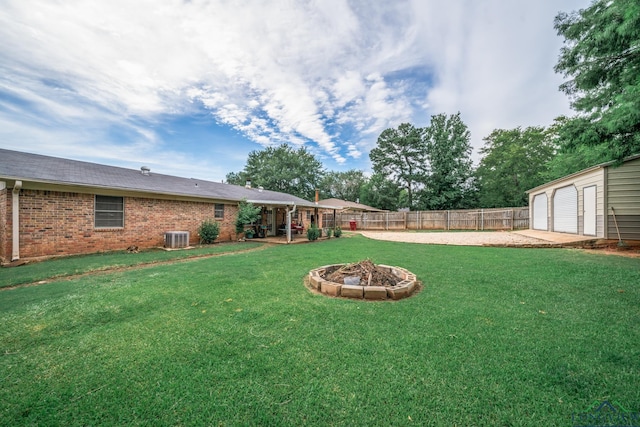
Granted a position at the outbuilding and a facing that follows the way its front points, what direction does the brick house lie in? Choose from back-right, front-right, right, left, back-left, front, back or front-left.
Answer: front

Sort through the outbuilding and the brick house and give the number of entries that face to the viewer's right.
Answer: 0

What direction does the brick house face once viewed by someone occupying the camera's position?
facing away from the viewer and to the left of the viewer

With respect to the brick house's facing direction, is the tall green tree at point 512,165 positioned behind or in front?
behind

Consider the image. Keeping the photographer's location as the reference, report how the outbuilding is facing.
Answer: facing the viewer and to the left of the viewer

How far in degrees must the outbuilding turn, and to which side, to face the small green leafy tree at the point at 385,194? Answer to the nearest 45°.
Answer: approximately 90° to its right

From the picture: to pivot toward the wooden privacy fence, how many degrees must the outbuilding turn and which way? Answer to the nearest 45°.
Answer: approximately 90° to its right

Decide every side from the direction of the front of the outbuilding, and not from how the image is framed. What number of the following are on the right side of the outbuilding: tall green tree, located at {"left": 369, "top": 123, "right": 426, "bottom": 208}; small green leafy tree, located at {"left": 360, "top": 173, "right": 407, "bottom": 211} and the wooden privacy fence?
3

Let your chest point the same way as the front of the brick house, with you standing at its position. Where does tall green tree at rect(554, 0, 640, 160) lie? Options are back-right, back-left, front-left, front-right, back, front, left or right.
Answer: back

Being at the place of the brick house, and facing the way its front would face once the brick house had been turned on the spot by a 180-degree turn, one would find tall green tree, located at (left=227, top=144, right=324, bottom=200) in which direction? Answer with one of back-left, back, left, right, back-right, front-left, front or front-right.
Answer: left

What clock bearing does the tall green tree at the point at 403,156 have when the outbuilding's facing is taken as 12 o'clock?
The tall green tree is roughly at 3 o'clock from the outbuilding.
